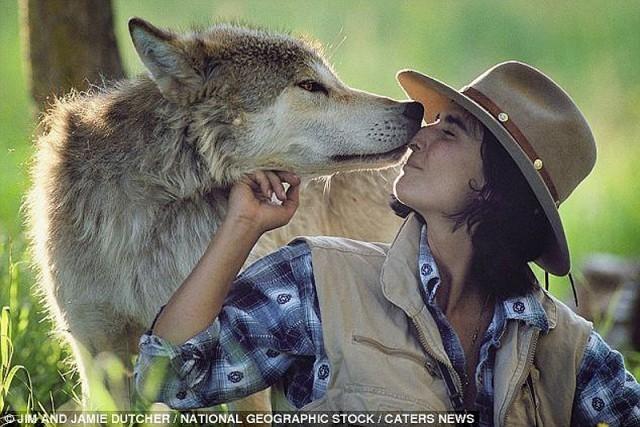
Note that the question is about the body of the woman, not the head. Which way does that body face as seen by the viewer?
toward the camera

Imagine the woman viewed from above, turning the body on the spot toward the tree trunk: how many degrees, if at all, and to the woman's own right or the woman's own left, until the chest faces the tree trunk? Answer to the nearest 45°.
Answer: approximately 135° to the woman's own right
